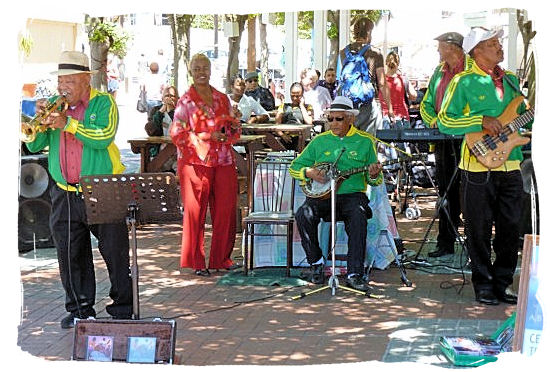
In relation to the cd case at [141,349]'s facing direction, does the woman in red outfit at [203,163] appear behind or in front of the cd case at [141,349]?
behind

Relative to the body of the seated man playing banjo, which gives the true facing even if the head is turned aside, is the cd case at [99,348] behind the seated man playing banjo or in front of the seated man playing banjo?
in front

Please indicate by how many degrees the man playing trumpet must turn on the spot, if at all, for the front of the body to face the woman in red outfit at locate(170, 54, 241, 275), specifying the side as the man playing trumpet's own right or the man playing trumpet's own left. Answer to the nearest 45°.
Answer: approximately 180°

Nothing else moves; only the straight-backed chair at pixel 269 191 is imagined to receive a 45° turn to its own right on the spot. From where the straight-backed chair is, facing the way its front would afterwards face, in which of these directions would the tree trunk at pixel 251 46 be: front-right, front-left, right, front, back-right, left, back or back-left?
back-right

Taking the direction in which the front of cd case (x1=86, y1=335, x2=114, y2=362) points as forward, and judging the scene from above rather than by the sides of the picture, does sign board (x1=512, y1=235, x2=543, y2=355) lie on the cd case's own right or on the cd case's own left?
on the cd case's own left

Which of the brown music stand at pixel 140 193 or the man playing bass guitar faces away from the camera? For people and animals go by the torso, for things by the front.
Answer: the brown music stand

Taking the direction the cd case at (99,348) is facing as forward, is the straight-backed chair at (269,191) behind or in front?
behind

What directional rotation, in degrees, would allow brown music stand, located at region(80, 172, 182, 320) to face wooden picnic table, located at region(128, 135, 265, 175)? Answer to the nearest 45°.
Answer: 0° — it already faces it

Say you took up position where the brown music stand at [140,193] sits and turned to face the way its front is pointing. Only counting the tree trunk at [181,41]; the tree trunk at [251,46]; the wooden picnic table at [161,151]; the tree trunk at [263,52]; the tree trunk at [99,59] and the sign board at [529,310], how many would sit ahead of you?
5

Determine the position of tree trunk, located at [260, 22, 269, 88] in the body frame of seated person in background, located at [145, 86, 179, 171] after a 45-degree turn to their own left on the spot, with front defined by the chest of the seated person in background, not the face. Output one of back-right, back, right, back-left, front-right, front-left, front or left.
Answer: left

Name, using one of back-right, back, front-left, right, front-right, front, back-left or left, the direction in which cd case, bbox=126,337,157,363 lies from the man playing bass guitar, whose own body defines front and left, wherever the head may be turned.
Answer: right

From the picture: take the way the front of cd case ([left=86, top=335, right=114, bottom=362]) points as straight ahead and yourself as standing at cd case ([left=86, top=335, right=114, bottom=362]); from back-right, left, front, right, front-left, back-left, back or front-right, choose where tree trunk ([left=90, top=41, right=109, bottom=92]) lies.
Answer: back

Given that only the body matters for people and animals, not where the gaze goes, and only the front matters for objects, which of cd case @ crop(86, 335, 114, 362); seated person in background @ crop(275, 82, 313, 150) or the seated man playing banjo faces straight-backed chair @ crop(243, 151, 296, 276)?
the seated person in background

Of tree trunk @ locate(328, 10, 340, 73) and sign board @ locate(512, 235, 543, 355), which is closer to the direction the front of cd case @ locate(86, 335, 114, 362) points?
the sign board
